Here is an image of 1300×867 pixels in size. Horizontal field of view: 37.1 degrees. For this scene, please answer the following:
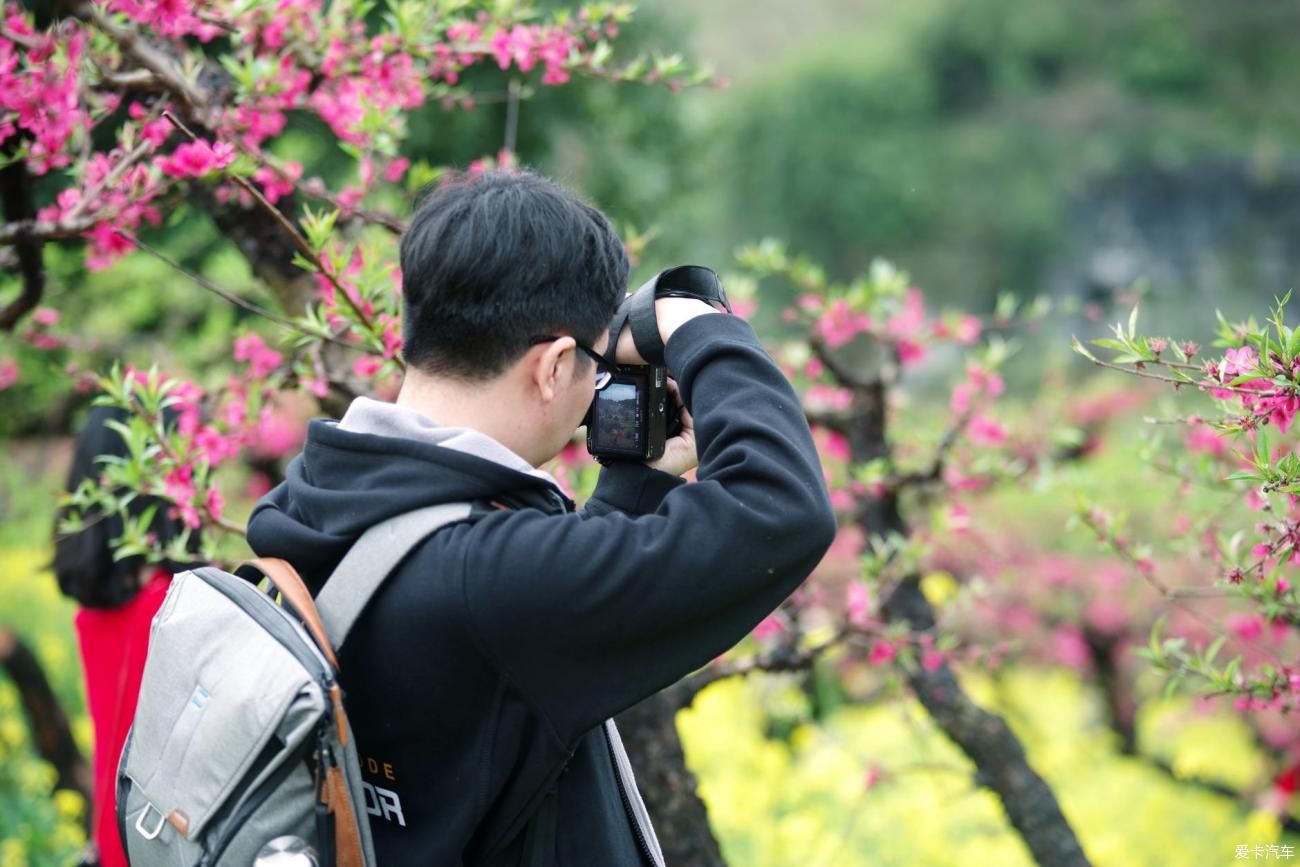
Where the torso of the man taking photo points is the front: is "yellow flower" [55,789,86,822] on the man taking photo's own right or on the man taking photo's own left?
on the man taking photo's own left

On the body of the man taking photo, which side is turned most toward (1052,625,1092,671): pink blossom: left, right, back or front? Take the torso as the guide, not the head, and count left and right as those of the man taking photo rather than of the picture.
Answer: front

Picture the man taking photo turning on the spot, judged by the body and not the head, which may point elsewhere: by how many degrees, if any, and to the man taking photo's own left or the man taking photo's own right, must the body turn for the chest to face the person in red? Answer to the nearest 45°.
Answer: approximately 90° to the man taking photo's own left

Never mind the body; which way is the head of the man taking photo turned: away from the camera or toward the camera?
away from the camera

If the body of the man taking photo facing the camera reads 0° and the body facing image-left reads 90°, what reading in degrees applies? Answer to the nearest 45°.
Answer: approximately 225°

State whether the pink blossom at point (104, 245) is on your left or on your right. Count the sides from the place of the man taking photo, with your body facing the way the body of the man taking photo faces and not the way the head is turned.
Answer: on your left

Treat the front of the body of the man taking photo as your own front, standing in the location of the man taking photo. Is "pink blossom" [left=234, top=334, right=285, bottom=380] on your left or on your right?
on your left
